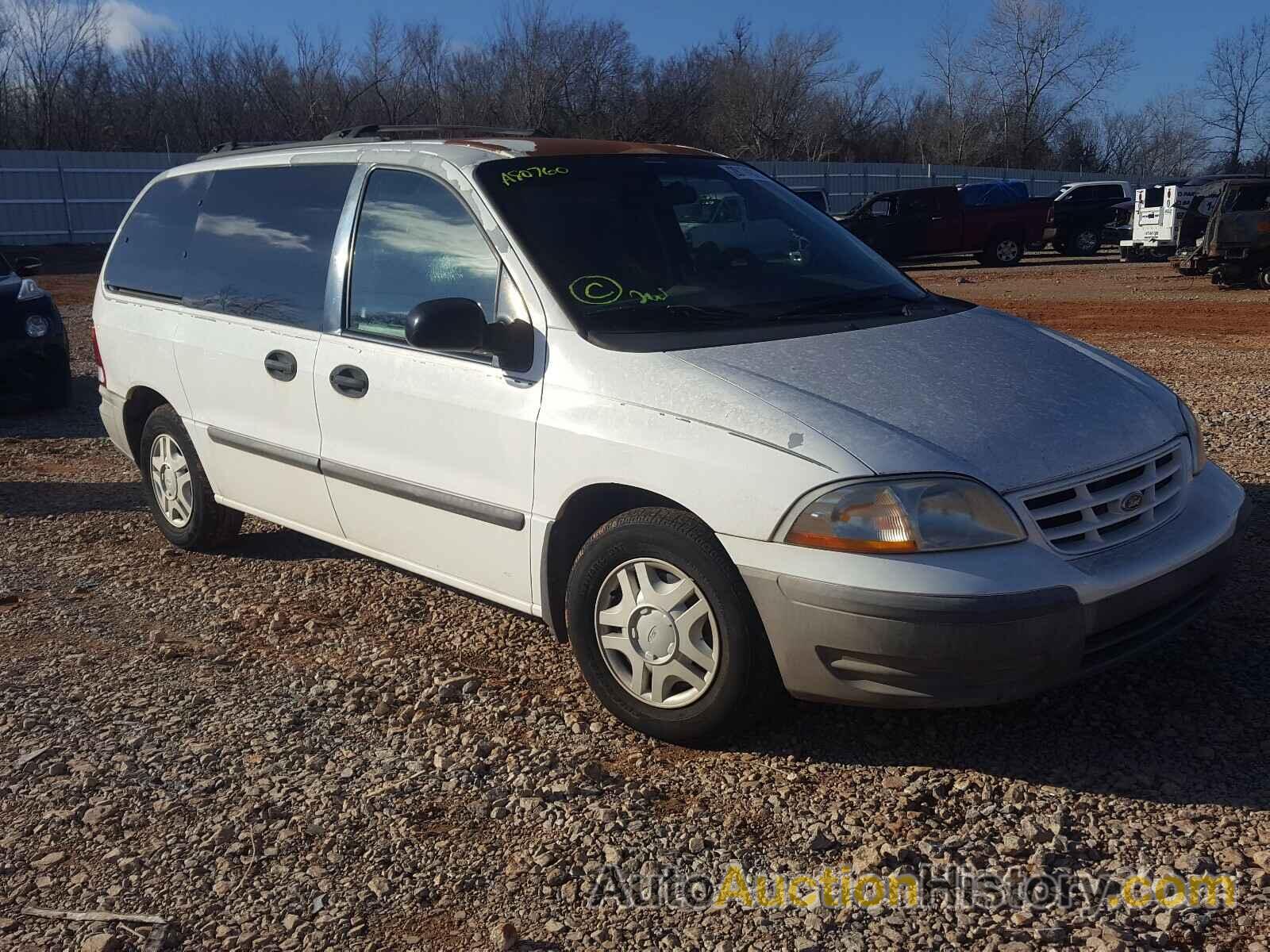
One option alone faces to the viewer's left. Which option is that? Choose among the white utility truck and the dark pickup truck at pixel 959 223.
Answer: the dark pickup truck

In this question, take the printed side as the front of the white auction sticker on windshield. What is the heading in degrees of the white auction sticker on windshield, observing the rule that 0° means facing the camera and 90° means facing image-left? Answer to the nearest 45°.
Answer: approximately 315°

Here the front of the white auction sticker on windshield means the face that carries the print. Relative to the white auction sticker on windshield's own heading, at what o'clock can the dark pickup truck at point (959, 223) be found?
The dark pickup truck is roughly at 8 o'clock from the white auction sticker on windshield.

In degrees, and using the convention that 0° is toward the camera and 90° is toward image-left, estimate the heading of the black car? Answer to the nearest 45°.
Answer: approximately 315°

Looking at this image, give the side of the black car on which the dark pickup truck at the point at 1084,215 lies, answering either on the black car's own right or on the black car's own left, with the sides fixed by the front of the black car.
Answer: on the black car's own left

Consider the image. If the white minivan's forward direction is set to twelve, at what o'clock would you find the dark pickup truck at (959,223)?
The dark pickup truck is roughly at 8 o'clock from the white minivan.

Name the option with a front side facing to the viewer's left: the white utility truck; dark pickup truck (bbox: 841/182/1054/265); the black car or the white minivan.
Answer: the dark pickup truck

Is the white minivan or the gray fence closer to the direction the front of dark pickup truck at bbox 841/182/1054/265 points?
the gray fence

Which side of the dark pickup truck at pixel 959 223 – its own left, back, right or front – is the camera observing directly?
left

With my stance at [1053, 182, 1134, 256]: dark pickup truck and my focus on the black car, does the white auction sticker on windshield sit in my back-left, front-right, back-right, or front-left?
front-left
